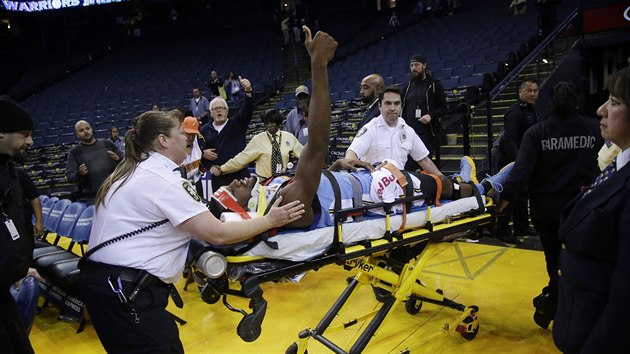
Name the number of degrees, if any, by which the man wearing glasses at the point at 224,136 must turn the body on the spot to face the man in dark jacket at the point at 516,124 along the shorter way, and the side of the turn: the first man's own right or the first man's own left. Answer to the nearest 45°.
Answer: approximately 90° to the first man's own left

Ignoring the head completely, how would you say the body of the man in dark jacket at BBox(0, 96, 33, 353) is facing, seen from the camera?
to the viewer's right

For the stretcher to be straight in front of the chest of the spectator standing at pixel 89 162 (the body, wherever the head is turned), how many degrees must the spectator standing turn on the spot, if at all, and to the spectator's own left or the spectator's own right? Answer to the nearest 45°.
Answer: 0° — they already face it

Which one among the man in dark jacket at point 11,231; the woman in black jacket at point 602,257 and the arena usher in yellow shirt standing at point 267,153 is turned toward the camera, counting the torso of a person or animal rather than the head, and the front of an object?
the arena usher in yellow shirt standing

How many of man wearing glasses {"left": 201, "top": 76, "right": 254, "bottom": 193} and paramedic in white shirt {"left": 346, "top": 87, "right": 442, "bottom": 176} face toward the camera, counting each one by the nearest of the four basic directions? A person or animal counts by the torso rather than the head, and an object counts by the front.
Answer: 2

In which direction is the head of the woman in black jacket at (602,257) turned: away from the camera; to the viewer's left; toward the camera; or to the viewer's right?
to the viewer's left

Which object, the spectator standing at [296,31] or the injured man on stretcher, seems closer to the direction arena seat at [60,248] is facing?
the injured man on stretcher

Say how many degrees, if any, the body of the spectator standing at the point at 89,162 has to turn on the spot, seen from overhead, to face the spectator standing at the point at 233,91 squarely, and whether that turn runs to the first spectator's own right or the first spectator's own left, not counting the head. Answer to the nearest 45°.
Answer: approximately 135° to the first spectator's own left

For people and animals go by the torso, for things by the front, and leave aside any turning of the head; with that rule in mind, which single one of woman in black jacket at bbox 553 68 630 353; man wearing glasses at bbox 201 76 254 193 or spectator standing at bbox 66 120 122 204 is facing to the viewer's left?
the woman in black jacket

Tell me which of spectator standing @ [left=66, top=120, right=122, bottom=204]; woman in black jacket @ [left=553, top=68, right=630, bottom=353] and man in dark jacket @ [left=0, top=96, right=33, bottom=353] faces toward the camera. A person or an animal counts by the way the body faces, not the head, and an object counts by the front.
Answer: the spectator standing

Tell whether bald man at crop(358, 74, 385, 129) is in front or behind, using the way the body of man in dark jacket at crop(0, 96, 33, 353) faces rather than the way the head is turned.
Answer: in front
